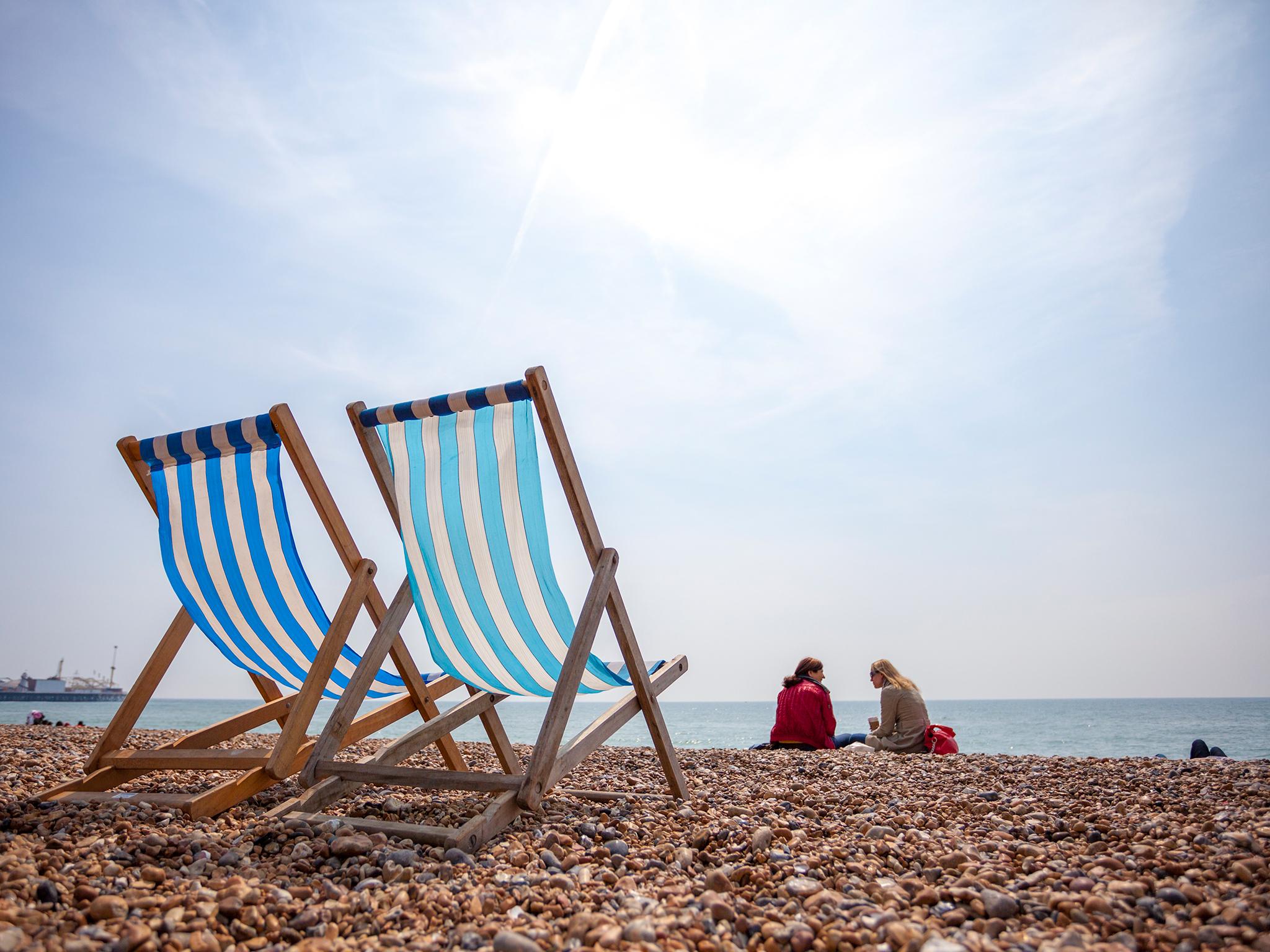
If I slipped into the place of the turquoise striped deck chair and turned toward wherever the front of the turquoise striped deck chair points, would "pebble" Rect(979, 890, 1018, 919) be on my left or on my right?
on my right

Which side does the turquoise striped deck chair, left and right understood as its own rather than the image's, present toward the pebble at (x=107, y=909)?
back

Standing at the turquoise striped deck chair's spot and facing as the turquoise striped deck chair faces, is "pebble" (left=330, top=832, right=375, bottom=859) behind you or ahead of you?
behind

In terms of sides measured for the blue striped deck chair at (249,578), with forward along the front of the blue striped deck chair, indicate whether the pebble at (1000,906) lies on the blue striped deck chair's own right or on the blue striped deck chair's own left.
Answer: on the blue striped deck chair's own right

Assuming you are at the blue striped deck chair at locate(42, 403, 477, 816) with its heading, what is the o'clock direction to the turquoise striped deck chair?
The turquoise striped deck chair is roughly at 3 o'clock from the blue striped deck chair.

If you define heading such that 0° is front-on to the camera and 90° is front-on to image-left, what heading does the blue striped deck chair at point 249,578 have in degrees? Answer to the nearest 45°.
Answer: approximately 225°

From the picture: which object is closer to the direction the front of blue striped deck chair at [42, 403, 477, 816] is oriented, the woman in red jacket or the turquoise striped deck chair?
the woman in red jacket

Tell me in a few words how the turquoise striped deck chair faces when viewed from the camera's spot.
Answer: facing away from the viewer and to the right of the viewer

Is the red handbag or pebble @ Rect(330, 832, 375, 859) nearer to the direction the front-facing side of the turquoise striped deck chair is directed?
the red handbag

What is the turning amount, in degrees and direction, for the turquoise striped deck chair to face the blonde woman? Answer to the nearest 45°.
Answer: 0° — it already faces them
